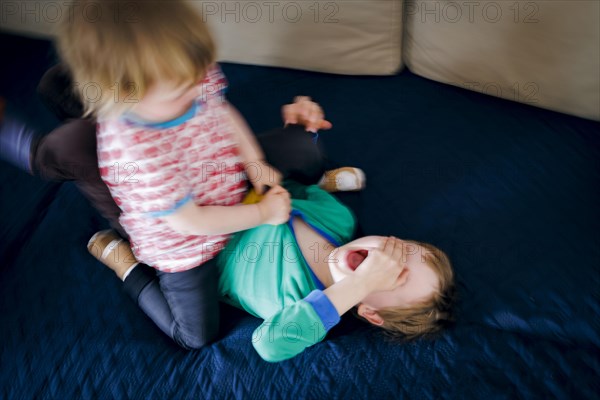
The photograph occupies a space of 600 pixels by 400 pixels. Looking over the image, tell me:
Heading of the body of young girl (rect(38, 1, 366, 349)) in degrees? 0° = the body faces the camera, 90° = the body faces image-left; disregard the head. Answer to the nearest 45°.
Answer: approximately 315°
